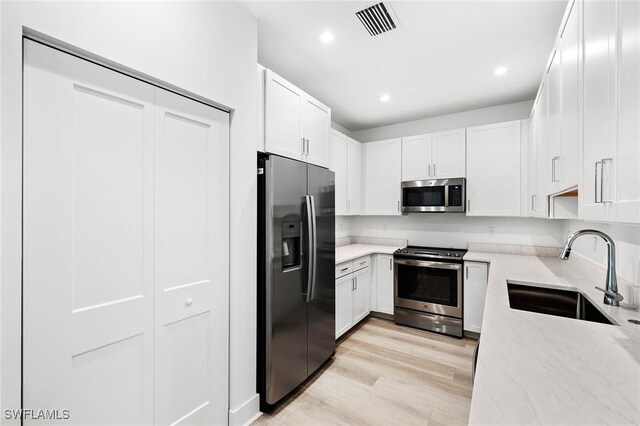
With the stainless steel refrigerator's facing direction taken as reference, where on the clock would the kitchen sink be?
The kitchen sink is roughly at 11 o'clock from the stainless steel refrigerator.

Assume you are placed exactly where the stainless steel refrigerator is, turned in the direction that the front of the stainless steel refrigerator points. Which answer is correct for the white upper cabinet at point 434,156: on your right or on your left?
on your left

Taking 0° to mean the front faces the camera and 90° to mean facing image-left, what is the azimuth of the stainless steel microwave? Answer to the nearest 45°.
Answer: approximately 0°

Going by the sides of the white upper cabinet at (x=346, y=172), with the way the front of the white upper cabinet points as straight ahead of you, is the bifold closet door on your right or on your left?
on your right

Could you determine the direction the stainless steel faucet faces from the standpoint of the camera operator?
facing to the left of the viewer

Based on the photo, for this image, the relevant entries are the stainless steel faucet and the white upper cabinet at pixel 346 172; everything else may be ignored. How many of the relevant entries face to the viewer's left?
1

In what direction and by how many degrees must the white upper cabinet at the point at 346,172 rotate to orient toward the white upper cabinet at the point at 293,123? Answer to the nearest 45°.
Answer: approximately 45° to its right

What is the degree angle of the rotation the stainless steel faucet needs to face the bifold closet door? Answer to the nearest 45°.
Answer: approximately 45° to its left

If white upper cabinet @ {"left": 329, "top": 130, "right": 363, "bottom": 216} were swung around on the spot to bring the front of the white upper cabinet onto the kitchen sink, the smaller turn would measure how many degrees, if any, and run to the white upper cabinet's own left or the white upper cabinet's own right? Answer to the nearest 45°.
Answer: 0° — it already faces it

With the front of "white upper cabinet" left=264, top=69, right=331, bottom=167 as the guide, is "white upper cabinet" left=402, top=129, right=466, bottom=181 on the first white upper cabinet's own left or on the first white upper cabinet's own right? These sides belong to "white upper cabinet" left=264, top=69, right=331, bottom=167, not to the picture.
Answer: on the first white upper cabinet's own left

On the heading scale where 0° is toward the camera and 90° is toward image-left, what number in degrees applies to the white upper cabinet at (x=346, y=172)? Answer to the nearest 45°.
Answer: approximately 315°

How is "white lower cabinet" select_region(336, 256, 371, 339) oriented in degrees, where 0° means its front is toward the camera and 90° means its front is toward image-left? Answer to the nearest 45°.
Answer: approximately 315°
